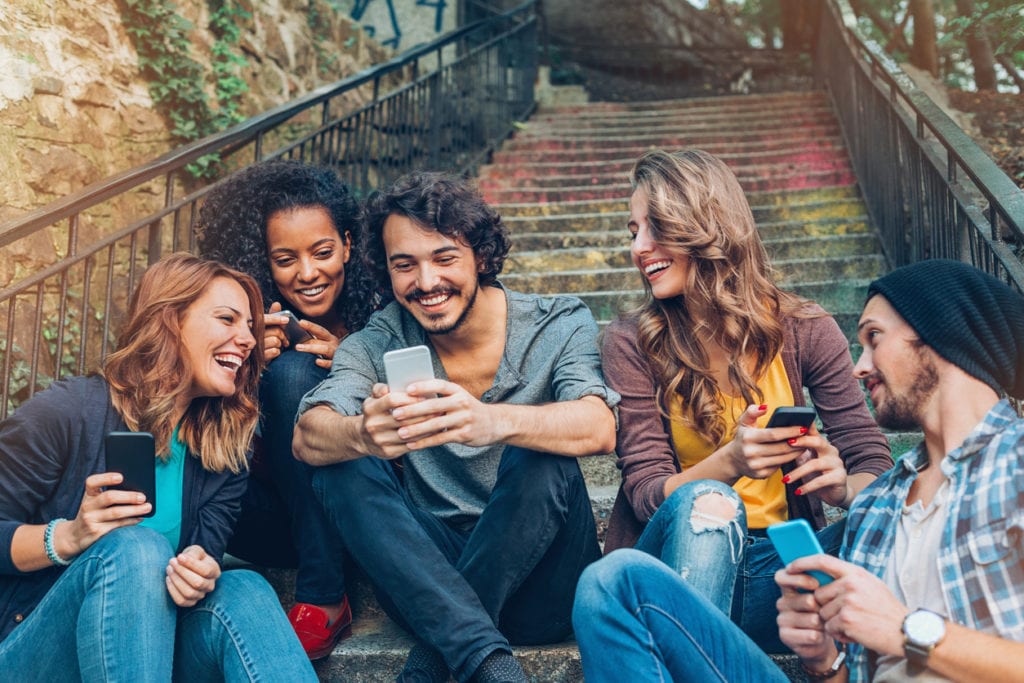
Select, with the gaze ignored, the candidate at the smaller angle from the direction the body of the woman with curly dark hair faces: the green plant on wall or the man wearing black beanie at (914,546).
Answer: the man wearing black beanie

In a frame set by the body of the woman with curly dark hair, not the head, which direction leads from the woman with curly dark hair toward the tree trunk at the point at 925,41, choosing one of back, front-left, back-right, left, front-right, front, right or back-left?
back-left

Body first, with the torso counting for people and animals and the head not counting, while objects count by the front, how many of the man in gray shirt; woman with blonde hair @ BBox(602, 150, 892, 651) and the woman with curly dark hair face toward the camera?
3

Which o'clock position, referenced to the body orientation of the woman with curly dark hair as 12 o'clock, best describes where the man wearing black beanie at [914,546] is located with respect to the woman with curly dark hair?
The man wearing black beanie is roughly at 11 o'clock from the woman with curly dark hair.

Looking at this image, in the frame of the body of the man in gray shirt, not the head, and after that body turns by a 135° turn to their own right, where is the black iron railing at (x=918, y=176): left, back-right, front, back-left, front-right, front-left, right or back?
right

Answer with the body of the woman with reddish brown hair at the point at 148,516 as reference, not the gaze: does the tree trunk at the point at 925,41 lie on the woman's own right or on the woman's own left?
on the woman's own left

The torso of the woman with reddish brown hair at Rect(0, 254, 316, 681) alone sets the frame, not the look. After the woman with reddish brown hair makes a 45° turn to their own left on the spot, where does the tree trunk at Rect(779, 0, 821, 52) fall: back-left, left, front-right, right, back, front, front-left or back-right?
front-left

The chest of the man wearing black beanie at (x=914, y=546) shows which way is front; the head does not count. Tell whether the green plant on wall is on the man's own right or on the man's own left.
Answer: on the man's own right

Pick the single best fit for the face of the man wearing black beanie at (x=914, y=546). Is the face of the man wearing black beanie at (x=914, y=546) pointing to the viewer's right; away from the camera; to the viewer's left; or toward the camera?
to the viewer's left

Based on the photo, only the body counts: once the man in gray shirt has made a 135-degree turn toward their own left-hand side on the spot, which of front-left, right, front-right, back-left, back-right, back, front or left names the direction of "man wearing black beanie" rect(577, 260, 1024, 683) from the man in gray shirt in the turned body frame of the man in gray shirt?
right
